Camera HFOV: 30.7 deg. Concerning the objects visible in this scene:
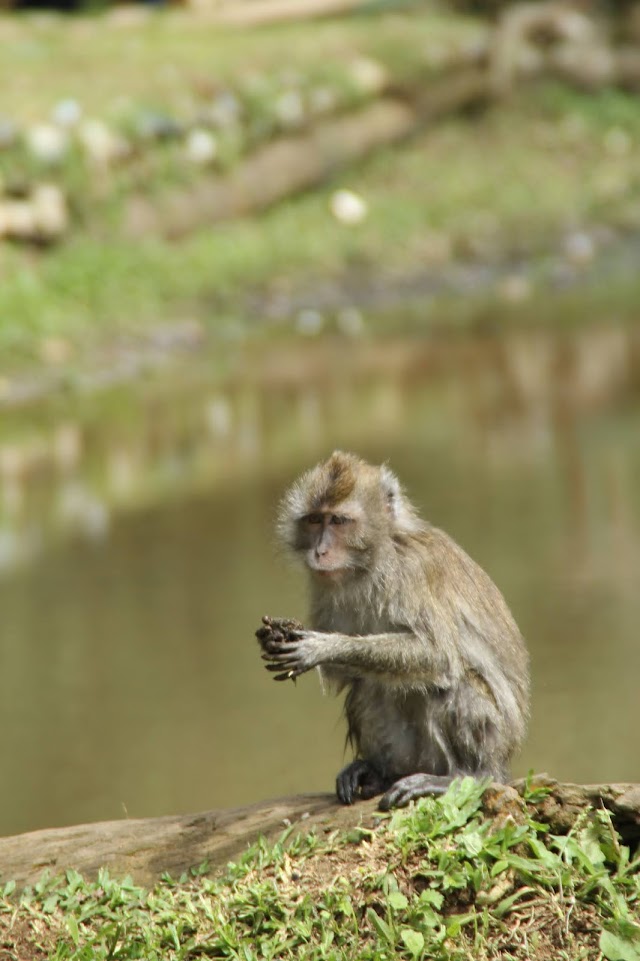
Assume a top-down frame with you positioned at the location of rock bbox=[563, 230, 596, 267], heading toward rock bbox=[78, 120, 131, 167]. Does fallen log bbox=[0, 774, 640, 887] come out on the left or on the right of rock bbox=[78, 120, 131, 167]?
left

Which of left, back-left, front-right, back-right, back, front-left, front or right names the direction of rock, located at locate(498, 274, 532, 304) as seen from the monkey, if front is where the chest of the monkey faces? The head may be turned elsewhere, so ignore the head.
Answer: back-right

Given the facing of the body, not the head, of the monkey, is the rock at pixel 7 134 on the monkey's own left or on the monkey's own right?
on the monkey's own right

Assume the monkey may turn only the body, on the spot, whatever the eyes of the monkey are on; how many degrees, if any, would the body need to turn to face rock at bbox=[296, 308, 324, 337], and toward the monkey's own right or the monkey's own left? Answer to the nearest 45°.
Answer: approximately 135° to the monkey's own right

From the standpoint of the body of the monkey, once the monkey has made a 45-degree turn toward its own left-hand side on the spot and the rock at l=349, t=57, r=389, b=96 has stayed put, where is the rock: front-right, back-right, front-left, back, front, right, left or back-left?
back

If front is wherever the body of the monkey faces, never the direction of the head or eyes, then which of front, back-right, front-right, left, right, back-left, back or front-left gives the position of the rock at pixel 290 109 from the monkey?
back-right

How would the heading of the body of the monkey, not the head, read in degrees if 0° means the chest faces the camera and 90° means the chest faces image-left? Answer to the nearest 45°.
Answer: approximately 45°

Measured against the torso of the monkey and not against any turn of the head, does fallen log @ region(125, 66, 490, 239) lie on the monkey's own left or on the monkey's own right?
on the monkey's own right

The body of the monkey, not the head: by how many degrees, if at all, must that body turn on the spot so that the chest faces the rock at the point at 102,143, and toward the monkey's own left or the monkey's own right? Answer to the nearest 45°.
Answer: approximately 135° to the monkey's own right

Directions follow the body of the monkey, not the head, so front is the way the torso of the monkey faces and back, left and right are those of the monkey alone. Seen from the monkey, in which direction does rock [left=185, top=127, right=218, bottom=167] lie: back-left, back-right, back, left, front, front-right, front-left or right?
back-right
